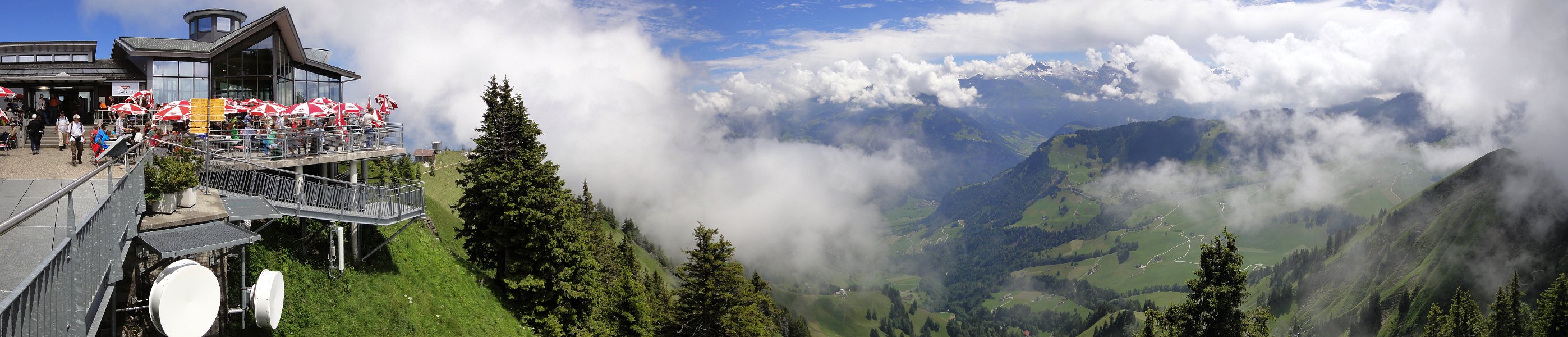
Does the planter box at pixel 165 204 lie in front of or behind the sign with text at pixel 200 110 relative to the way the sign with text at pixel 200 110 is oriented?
in front

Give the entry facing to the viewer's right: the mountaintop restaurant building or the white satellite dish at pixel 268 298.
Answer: the white satellite dish

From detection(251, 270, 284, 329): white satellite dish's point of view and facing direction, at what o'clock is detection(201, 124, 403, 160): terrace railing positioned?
The terrace railing is roughly at 9 o'clock from the white satellite dish.

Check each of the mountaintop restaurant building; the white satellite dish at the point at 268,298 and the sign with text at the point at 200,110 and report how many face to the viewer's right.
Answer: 1

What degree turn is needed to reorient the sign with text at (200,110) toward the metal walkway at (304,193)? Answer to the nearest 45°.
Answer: approximately 45° to its left

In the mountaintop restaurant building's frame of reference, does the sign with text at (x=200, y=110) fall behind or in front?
in front

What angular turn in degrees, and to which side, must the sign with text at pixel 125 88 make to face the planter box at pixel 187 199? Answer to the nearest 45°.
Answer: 0° — it already faces it

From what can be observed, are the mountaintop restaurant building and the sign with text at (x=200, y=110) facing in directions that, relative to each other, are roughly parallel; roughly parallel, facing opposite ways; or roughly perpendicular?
roughly parallel

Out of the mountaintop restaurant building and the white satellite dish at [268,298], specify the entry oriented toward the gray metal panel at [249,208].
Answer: the mountaintop restaurant building

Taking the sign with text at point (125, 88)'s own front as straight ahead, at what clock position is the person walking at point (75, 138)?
The person walking is roughly at 12 o'clock from the sign with text.

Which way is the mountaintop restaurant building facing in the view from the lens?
facing the viewer

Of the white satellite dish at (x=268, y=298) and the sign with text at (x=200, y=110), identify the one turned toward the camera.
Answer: the sign with text

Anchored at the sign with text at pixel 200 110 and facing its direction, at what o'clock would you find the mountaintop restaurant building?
The mountaintop restaurant building is roughly at 6 o'clock from the sign with text.

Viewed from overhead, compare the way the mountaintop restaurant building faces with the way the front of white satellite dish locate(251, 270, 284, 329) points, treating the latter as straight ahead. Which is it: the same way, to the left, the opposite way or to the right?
to the right

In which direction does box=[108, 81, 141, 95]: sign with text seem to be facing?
toward the camera

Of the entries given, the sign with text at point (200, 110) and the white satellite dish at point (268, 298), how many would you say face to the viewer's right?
1

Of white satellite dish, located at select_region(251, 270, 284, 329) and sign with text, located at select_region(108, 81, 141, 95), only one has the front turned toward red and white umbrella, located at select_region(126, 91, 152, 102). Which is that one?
the sign with text
